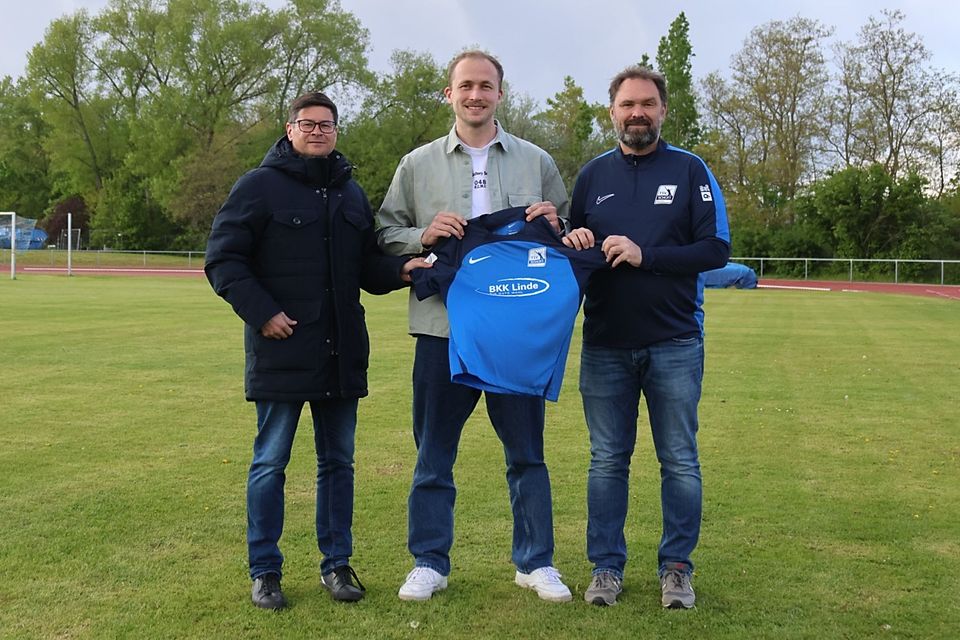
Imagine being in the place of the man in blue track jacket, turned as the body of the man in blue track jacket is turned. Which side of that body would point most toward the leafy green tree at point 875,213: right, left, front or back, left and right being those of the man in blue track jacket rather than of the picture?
back

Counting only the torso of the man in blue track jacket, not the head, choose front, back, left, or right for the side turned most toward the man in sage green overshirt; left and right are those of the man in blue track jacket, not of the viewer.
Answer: right

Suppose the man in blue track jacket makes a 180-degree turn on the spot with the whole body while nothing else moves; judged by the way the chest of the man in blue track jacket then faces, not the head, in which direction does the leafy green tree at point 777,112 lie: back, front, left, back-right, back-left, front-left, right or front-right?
front

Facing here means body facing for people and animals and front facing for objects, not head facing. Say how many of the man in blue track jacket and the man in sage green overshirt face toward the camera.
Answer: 2

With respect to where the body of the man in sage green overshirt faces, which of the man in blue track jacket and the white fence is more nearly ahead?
the man in blue track jacket

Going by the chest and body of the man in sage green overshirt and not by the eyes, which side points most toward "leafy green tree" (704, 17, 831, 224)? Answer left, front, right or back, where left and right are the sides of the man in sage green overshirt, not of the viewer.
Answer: back

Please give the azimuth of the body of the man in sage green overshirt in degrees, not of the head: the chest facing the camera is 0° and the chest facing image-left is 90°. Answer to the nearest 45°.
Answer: approximately 0°

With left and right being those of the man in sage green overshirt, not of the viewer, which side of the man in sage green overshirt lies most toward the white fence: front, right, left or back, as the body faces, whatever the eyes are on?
back

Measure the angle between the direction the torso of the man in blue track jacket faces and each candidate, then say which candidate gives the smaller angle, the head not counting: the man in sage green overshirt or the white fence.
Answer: the man in sage green overshirt
